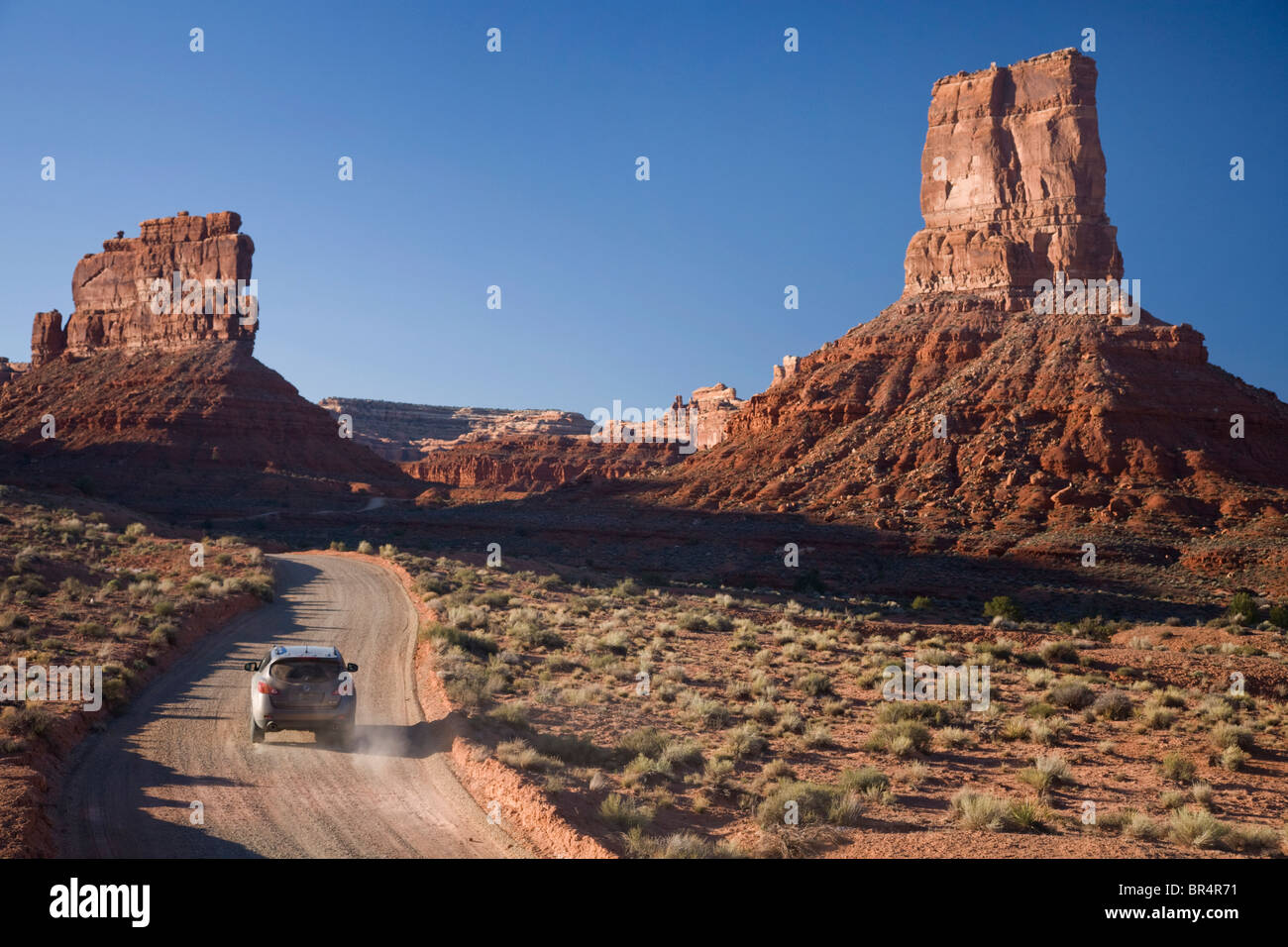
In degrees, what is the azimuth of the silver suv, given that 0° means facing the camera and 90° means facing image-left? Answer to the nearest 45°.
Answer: approximately 180°
